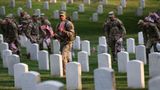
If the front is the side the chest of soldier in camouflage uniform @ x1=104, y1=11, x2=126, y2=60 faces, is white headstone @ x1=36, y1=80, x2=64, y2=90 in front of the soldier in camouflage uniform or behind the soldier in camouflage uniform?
in front

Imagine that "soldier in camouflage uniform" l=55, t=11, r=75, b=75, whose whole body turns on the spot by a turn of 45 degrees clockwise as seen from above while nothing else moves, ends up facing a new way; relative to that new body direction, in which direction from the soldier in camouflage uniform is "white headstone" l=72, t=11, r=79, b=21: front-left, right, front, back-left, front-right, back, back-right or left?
right

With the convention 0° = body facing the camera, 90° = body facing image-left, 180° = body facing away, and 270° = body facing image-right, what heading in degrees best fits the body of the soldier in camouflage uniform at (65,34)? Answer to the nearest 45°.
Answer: approximately 45°

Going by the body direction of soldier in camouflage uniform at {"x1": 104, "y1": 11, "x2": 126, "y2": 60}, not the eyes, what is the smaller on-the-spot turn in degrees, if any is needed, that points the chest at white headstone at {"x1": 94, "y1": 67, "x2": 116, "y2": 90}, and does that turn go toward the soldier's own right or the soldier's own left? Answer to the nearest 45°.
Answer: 0° — they already face it

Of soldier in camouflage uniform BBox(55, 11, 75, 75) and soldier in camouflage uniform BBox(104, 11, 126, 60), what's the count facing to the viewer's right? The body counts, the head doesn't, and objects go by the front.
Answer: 0

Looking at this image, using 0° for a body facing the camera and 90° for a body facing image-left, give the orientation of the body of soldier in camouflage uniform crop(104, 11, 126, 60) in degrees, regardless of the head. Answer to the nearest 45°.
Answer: approximately 0°

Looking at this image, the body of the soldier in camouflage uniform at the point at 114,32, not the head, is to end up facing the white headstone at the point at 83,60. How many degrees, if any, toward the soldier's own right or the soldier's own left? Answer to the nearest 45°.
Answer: approximately 45° to the soldier's own right

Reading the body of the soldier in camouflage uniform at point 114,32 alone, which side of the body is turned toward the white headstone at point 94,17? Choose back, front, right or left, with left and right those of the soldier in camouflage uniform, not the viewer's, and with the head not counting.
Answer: back

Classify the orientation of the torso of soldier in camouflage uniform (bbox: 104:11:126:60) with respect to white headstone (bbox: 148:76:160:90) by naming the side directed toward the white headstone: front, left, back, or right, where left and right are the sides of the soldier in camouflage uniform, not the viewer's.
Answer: front

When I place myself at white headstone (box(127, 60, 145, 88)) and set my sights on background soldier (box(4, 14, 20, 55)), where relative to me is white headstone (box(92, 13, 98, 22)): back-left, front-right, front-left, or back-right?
front-right
